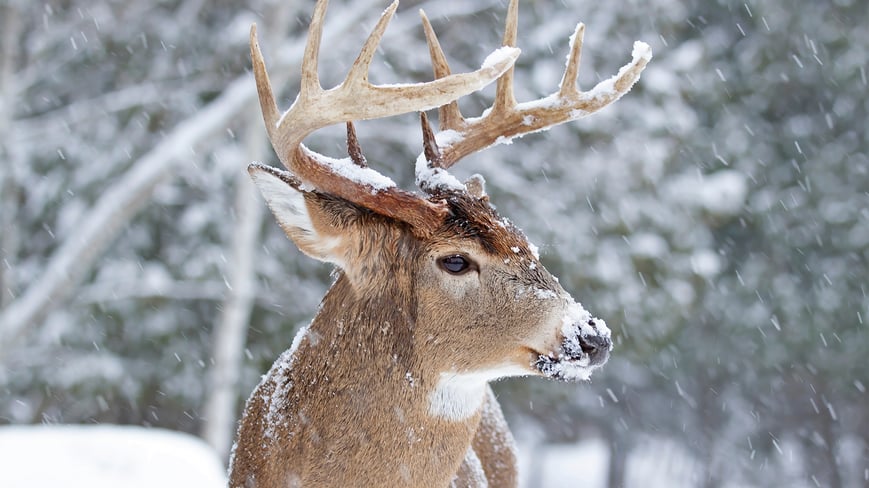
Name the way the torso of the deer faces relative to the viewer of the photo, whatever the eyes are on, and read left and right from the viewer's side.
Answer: facing to the right of the viewer

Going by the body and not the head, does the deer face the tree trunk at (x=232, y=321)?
no
